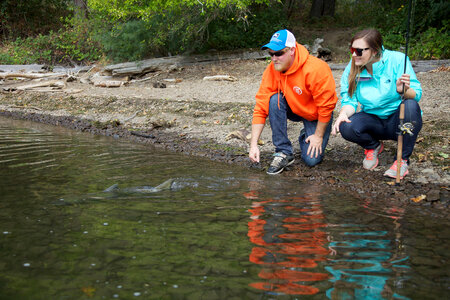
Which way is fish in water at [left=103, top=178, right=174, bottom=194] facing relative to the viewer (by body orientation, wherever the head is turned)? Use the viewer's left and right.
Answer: facing to the left of the viewer

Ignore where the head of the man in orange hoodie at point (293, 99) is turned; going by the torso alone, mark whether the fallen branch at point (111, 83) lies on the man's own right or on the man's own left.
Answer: on the man's own right

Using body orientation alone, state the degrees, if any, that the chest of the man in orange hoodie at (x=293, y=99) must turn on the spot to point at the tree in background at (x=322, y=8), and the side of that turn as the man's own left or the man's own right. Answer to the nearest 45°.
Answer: approximately 135° to the man's own right

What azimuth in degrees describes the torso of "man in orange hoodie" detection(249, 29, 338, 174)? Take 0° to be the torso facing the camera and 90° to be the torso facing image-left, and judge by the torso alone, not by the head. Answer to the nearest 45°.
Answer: approximately 45°

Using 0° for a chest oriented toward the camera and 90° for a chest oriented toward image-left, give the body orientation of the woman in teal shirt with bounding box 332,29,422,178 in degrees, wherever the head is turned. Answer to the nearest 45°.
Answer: approximately 45°

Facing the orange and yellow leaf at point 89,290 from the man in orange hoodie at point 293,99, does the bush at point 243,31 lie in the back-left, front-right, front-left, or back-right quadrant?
back-right

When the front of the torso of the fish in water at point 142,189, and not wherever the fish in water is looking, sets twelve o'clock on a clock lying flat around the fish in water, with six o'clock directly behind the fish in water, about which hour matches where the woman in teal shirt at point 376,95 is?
The woman in teal shirt is roughly at 6 o'clock from the fish in water.

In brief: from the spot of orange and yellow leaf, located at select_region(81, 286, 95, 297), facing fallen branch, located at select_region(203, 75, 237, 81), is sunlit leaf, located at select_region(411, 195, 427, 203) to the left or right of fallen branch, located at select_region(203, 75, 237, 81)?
right

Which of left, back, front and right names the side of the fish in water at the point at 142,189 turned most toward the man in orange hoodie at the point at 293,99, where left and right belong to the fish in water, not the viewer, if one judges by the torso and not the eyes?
back
